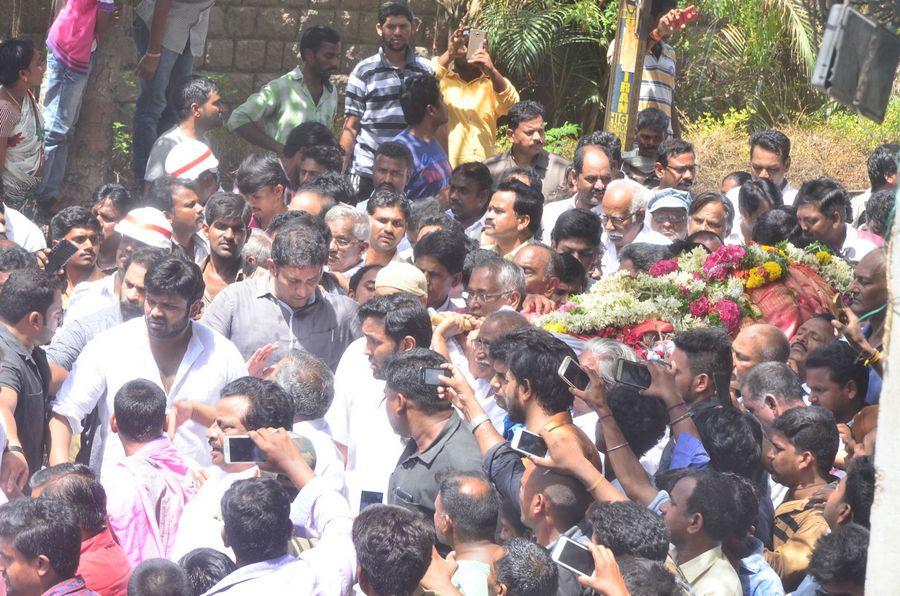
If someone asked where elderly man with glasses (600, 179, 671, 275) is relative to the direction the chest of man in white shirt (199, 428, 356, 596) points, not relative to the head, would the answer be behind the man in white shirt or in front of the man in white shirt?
in front

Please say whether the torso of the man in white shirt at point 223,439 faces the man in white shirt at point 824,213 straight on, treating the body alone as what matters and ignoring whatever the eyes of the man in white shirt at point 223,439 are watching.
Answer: no

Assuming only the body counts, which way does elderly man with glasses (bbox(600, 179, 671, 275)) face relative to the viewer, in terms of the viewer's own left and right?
facing the viewer and to the left of the viewer

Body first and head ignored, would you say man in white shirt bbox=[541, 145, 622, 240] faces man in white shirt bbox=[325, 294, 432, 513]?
no

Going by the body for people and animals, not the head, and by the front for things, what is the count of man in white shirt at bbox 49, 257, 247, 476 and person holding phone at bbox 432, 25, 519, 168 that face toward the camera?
2

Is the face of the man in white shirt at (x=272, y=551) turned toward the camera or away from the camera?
away from the camera

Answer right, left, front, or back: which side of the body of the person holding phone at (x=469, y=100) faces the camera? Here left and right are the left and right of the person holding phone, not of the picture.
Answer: front

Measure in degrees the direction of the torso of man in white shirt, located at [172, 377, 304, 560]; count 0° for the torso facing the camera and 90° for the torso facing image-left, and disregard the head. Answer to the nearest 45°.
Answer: approximately 45°

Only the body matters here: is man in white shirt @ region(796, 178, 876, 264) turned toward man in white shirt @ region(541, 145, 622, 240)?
no

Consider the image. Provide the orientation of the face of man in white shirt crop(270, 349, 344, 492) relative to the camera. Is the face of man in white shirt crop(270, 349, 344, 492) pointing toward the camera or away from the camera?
away from the camera

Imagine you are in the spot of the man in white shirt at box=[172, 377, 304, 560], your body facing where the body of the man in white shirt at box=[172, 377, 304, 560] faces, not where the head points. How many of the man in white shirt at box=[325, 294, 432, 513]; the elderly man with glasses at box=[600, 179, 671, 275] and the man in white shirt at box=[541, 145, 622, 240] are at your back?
3

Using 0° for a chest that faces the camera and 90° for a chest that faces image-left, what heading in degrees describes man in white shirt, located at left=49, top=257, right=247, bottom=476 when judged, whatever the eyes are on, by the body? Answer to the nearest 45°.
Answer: approximately 0°

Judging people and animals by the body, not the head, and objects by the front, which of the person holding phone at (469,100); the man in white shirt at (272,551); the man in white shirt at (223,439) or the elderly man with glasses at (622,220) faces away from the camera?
the man in white shirt at (272,551)

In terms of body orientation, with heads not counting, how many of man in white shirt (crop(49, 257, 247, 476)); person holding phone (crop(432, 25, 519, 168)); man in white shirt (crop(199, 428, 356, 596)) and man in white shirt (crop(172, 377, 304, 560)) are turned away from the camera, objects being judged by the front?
1

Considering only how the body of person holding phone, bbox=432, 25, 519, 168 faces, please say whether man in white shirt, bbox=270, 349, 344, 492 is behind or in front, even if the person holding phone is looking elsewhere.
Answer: in front

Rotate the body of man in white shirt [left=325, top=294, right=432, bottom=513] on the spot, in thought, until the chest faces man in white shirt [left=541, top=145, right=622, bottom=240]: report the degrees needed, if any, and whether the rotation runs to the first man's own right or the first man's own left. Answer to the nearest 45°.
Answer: approximately 180°

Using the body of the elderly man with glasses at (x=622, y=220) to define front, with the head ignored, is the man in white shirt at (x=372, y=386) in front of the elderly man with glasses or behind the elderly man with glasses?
in front

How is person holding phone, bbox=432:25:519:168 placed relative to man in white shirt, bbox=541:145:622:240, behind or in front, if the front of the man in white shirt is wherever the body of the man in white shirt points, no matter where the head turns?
behind

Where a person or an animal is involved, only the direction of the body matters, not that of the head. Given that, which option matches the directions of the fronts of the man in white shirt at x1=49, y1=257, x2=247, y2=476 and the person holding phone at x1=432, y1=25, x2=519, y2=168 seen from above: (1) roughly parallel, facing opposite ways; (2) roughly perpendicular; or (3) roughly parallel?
roughly parallel

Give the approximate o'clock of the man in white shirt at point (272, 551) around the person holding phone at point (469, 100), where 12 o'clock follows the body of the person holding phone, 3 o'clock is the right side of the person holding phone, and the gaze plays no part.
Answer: The man in white shirt is roughly at 12 o'clock from the person holding phone.
